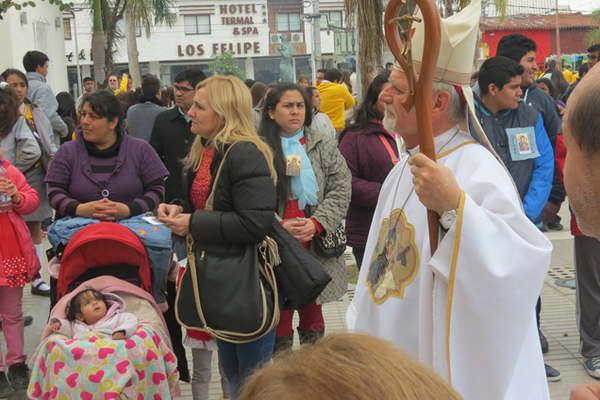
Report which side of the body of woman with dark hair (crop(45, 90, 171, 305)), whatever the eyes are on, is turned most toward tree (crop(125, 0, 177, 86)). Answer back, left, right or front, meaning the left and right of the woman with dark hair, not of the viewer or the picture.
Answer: back

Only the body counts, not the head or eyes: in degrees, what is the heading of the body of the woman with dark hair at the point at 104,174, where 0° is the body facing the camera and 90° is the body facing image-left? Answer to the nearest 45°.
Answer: approximately 0°

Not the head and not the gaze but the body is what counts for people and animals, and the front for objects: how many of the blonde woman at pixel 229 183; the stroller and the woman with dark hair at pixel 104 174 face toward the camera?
2

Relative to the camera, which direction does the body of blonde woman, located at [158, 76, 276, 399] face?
to the viewer's left

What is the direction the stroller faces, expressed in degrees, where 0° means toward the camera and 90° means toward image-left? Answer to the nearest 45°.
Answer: approximately 0°

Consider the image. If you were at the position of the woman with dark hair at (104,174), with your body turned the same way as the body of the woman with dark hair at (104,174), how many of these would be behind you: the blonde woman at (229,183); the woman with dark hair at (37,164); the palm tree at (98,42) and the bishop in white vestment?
2

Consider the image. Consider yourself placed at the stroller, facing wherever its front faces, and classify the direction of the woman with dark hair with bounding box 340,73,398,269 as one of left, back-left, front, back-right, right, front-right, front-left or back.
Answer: back-left

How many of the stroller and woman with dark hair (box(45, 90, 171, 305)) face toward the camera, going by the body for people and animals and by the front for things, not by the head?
2

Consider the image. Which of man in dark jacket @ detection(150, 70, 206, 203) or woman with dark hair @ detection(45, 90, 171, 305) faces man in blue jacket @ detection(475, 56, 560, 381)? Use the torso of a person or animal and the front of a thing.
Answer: the man in dark jacket
